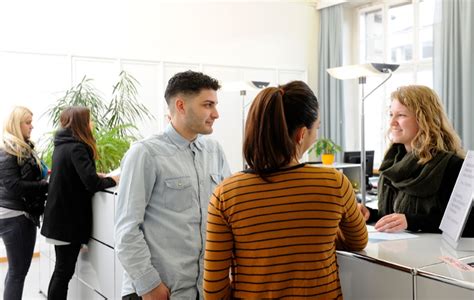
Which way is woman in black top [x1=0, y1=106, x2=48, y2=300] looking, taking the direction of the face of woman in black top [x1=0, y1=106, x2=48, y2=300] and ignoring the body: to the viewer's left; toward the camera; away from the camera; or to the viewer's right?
to the viewer's right

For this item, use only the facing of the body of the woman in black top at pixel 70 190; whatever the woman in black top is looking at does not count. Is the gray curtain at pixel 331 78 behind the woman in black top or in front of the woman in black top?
in front

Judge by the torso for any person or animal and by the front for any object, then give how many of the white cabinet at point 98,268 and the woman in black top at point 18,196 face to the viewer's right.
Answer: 1

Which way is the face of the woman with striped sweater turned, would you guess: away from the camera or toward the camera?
away from the camera

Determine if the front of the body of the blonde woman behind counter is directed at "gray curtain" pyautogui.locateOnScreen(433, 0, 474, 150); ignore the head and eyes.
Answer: no

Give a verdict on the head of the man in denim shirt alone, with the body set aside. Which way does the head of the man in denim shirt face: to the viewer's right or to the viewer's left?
to the viewer's right

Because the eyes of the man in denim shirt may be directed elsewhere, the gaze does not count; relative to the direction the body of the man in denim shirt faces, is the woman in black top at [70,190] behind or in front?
behind

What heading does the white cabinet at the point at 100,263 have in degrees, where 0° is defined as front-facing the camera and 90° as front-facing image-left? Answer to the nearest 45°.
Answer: approximately 45°

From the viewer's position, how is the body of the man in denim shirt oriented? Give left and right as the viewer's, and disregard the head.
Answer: facing the viewer and to the right of the viewer

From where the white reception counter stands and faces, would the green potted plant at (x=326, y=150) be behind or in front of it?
behind

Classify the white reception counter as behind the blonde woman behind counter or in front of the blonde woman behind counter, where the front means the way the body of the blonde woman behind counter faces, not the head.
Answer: in front

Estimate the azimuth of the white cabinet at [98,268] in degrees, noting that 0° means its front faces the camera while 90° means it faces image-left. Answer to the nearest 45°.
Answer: approximately 45°
